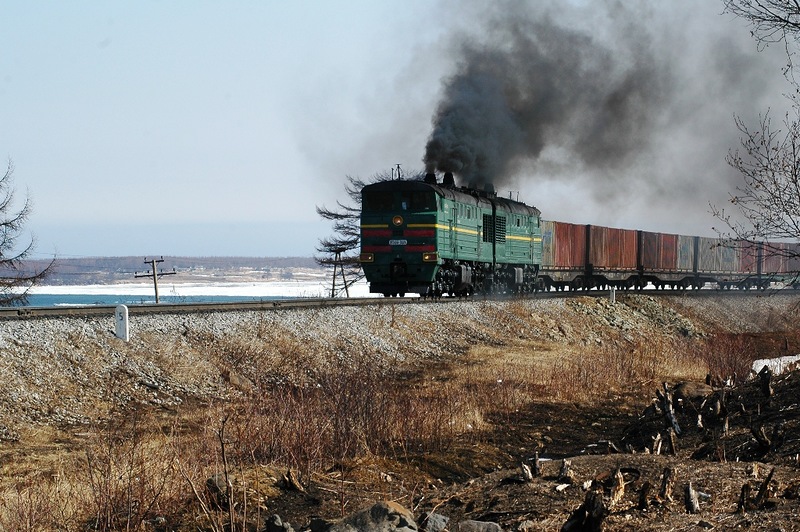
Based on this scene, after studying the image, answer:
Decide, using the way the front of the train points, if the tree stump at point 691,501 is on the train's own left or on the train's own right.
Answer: on the train's own left

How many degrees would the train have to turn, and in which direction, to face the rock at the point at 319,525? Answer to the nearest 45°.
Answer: approximately 45° to its left

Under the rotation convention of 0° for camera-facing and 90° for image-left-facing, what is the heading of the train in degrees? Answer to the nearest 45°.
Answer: approximately 45°

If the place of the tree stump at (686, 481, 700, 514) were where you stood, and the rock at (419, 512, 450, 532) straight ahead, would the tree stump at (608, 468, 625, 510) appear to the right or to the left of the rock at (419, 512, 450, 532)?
right

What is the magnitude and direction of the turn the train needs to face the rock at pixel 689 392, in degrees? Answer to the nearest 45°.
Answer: approximately 90° to its left

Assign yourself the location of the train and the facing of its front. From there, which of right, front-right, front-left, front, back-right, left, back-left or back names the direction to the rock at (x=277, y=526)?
front-left

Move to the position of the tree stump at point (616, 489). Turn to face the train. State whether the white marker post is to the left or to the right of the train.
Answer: left

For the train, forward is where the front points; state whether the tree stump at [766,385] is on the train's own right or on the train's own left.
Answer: on the train's own left

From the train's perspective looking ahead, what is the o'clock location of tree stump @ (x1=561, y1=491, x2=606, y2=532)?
The tree stump is roughly at 10 o'clock from the train.

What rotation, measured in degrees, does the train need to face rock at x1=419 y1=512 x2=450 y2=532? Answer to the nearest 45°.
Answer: approximately 45° to its left

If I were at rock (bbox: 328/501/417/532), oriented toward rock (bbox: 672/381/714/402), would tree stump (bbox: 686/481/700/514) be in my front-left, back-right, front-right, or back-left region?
front-right

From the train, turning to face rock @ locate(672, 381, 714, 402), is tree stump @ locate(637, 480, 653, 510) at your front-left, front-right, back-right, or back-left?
front-right

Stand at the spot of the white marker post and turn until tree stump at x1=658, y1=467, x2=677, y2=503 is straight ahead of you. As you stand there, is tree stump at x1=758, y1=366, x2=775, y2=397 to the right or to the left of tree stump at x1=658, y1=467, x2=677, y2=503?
left

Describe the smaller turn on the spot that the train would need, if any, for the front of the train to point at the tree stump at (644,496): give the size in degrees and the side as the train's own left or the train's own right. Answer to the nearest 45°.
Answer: approximately 45° to the train's own left

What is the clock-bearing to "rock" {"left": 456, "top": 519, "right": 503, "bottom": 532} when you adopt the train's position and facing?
The rock is roughly at 10 o'clock from the train.
